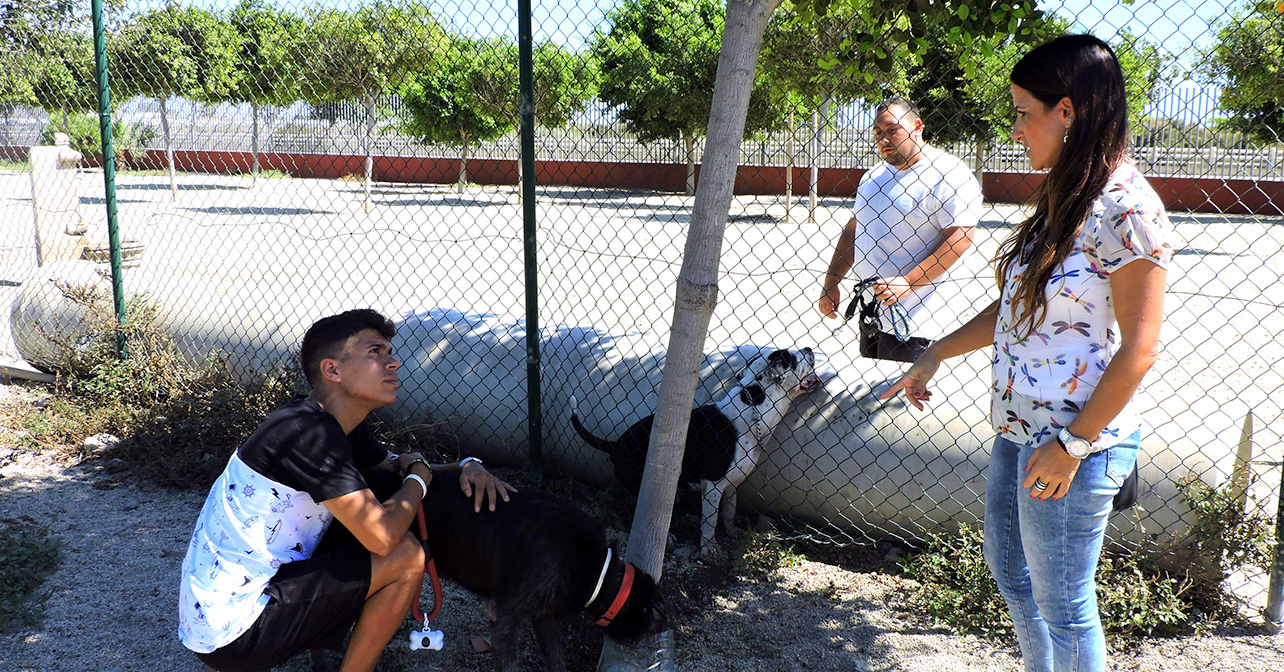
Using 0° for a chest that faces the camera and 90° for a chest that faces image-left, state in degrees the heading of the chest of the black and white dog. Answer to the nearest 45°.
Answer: approximately 270°

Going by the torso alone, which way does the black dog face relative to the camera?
to the viewer's right

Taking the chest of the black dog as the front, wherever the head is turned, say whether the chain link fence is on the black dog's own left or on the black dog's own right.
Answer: on the black dog's own left

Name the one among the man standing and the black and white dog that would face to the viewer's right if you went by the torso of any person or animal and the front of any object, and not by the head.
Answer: the black and white dog

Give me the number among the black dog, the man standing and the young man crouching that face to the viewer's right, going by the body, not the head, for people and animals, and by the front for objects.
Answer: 2

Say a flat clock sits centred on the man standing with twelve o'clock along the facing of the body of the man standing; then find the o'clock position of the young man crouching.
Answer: The young man crouching is roughly at 12 o'clock from the man standing.

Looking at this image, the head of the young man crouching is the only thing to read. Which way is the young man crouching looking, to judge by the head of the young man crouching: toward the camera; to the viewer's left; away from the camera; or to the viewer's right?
to the viewer's right

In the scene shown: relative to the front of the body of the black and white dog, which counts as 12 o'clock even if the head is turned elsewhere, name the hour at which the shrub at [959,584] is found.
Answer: The shrub is roughly at 1 o'clock from the black and white dog.

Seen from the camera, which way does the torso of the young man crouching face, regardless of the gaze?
to the viewer's right

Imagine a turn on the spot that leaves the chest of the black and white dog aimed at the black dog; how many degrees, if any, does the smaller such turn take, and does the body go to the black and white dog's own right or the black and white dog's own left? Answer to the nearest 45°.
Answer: approximately 135° to the black and white dog's own right

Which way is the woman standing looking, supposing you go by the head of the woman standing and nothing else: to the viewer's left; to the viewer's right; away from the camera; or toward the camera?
to the viewer's left

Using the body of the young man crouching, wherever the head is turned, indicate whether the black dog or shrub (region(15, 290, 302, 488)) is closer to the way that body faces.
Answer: the black dog
